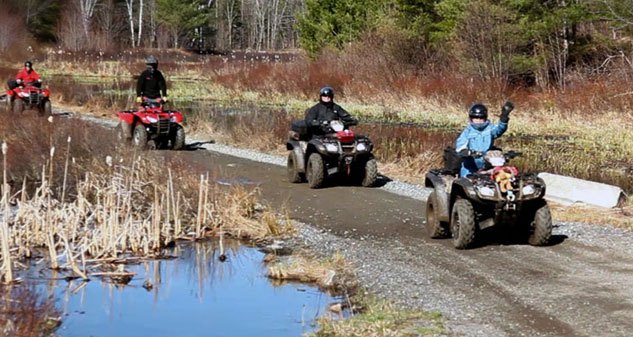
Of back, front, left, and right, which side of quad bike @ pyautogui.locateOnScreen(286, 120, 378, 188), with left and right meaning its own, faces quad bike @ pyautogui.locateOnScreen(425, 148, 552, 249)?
front

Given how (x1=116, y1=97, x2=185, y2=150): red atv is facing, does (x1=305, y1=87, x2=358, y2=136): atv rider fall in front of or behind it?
in front

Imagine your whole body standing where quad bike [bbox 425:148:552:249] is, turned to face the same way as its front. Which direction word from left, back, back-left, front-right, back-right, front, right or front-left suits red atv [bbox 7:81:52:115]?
back

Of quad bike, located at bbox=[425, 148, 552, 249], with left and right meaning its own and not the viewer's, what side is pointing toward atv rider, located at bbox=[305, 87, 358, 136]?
back

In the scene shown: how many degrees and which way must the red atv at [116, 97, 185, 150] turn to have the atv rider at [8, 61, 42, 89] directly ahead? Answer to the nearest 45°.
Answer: approximately 180°

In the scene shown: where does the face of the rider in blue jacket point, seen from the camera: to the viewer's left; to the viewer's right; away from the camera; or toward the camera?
toward the camera

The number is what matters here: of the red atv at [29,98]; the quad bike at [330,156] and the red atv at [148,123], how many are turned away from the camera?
0

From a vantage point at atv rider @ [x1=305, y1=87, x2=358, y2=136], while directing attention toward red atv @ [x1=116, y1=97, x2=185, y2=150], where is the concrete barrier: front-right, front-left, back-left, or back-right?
back-right

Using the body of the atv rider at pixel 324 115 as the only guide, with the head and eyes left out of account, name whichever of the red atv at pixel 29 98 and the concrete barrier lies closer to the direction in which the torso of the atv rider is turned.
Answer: the concrete barrier

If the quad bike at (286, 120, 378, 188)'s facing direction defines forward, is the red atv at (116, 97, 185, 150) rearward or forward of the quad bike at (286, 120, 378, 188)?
rearward

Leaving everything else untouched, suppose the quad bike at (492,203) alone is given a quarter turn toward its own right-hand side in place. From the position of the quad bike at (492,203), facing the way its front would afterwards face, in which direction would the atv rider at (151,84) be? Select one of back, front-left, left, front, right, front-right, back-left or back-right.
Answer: right

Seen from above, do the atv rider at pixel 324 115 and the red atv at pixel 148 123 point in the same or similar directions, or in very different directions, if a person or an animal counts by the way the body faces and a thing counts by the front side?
same or similar directions

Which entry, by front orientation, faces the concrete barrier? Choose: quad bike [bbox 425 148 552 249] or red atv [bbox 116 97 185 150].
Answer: the red atv

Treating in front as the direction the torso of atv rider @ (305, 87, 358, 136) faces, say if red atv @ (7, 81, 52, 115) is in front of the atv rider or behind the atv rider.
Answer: behind

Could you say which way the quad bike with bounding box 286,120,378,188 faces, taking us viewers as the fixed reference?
facing the viewer and to the right of the viewer

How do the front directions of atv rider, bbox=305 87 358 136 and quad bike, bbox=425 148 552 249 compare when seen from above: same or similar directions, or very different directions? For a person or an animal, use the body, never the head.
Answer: same or similar directions

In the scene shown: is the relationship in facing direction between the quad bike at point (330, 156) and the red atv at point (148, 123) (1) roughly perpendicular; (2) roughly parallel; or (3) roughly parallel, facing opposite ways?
roughly parallel

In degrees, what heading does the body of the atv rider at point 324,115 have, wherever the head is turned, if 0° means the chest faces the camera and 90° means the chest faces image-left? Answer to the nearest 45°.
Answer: approximately 315°
